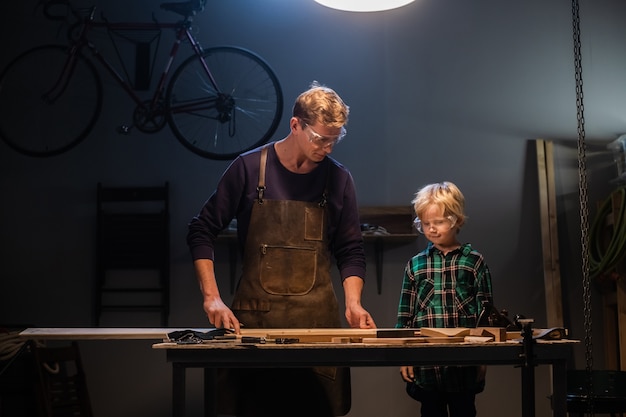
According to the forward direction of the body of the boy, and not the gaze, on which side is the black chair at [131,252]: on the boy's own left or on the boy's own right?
on the boy's own right

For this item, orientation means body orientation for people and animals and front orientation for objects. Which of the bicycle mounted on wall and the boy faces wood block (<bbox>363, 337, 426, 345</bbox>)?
the boy

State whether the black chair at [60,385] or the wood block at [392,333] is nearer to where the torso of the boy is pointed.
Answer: the wood block

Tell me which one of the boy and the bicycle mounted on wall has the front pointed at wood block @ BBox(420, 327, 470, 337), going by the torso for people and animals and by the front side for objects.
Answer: the boy

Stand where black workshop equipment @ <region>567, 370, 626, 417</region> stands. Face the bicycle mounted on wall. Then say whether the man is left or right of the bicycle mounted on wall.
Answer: left

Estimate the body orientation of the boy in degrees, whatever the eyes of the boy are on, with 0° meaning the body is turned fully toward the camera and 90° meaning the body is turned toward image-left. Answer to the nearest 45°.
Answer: approximately 0°

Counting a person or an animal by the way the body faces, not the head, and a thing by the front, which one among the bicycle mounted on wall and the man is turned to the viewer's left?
the bicycle mounted on wall

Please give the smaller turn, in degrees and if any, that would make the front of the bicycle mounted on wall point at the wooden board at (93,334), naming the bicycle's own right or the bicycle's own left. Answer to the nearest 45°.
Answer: approximately 90° to the bicycle's own left

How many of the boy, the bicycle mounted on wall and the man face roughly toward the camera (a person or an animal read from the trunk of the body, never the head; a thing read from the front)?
2

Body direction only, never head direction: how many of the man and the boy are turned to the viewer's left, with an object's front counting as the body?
0

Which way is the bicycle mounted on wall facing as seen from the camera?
to the viewer's left

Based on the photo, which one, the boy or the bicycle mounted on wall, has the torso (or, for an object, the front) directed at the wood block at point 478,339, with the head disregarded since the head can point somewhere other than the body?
the boy
